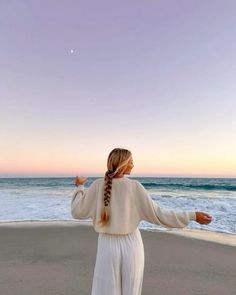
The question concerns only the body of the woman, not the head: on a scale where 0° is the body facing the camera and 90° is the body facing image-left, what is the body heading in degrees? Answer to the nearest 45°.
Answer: approximately 180°

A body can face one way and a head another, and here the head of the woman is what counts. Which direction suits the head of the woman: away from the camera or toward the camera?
away from the camera
